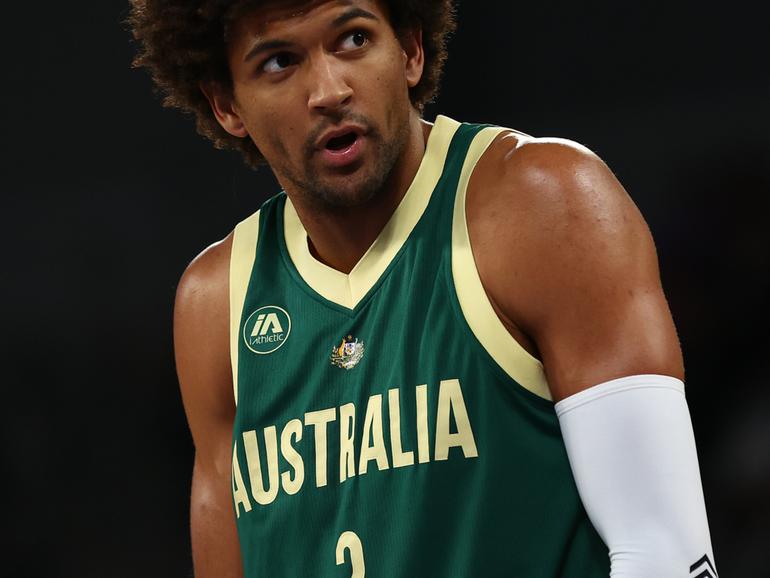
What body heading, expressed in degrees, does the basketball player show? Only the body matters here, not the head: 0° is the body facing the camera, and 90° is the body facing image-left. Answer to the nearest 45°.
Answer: approximately 45°
